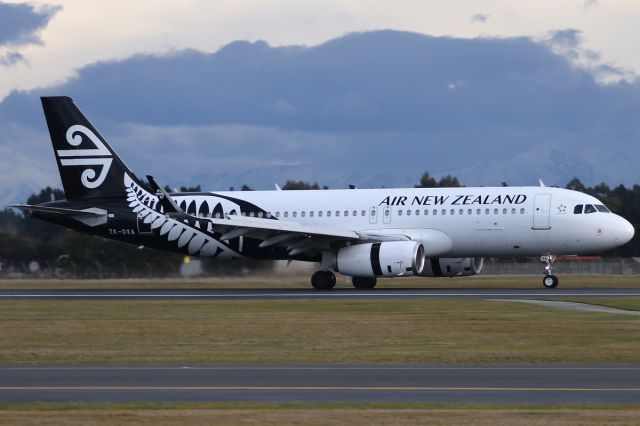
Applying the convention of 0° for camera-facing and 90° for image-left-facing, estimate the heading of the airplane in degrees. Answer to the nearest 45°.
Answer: approximately 270°
